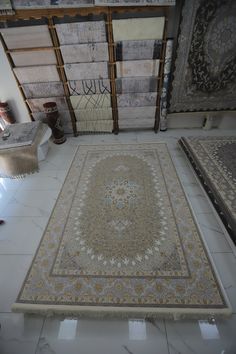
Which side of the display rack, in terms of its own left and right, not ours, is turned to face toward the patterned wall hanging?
left

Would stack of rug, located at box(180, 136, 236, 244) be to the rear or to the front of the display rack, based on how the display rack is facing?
to the front

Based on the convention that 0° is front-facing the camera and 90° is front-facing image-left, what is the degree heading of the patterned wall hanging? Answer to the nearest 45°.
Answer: approximately 0°

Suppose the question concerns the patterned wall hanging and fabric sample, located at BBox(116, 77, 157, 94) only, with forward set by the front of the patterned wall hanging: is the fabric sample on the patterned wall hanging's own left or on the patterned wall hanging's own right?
on the patterned wall hanging's own right

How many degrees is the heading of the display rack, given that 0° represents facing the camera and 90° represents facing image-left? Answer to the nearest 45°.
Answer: approximately 0°

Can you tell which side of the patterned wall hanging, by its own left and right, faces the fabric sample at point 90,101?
right

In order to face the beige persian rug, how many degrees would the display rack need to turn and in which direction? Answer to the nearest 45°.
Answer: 0° — it already faces it

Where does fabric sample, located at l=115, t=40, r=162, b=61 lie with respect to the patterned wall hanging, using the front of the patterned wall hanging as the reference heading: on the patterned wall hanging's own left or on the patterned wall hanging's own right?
on the patterned wall hanging's own right

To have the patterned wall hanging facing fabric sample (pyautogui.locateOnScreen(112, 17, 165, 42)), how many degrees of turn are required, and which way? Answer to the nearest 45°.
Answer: approximately 45° to its right

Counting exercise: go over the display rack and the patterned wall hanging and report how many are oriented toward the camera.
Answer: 2
